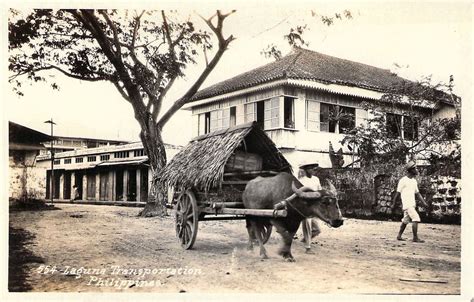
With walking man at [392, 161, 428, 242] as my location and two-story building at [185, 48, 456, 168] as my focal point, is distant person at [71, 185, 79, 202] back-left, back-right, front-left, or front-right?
front-left

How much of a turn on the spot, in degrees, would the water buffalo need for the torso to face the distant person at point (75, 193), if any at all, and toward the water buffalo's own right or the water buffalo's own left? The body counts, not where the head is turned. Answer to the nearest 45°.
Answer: approximately 180°

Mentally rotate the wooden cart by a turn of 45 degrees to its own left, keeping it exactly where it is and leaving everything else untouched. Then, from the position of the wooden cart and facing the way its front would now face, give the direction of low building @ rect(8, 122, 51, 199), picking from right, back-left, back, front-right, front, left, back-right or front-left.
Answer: back

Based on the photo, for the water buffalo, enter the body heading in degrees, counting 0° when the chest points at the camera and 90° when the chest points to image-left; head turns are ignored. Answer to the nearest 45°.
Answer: approximately 315°

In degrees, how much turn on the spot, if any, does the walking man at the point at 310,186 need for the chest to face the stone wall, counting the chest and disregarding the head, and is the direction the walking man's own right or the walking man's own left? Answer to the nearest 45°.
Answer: approximately 90° to the walking man's own left

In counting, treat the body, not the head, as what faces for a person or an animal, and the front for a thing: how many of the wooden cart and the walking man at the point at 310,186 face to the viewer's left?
0

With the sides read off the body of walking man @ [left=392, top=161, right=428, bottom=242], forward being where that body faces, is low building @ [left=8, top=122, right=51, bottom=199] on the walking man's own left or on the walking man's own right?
on the walking man's own right

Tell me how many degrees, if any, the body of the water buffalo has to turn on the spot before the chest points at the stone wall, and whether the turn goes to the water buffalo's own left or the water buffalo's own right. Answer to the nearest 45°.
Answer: approximately 90° to the water buffalo's own left

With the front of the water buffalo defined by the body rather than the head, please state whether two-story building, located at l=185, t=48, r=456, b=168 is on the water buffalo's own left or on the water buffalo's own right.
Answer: on the water buffalo's own left

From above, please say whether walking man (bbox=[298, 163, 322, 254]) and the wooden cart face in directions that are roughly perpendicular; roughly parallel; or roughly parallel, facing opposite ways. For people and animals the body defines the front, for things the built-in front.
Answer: roughly parallel
